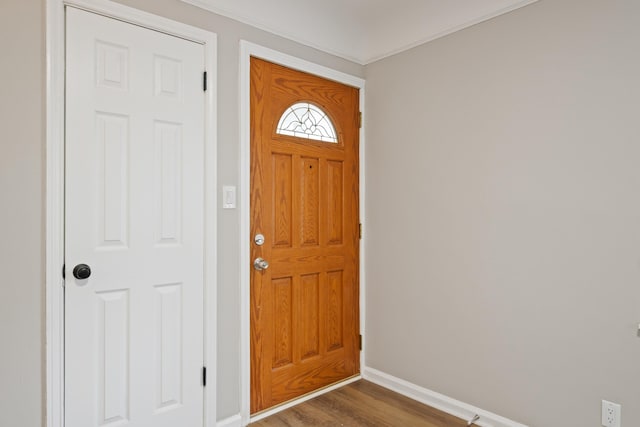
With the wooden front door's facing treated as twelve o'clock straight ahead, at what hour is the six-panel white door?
The six-panel white door is roughly at 3 o'clock from the wooden front door.

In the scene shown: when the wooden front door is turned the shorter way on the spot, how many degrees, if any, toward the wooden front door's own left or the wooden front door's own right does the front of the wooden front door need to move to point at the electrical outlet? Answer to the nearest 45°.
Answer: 0° — it already faces it

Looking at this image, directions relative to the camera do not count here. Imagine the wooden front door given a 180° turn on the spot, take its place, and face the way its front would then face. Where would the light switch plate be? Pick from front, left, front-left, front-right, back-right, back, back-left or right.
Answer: left

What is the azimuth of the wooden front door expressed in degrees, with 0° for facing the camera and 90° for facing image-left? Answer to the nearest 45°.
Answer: approximately 315°

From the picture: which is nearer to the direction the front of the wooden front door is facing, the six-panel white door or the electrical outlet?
the electrical outlet
